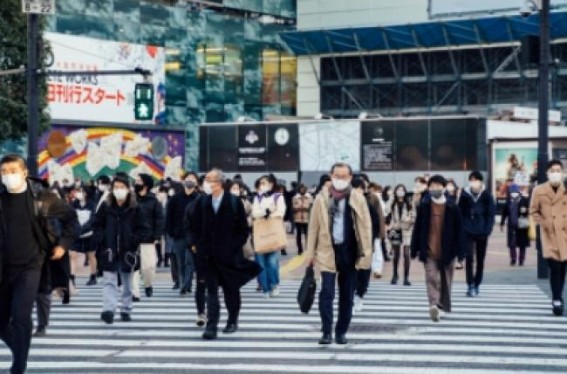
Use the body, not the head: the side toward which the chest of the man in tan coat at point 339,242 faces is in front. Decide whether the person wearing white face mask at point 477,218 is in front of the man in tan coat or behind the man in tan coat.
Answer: behind

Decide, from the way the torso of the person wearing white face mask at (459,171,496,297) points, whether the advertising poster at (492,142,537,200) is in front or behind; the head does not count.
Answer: behind

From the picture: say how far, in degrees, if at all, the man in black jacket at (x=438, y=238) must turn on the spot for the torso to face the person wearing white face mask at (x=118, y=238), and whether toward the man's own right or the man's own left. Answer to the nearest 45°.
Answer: approximately 90° to the man's own right

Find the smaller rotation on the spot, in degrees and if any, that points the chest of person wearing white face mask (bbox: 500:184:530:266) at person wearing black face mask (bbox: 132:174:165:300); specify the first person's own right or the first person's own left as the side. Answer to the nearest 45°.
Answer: approximately 45° to the first person's own right

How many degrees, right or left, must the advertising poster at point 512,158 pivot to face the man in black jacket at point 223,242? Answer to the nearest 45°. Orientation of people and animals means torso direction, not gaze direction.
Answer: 0° — it already faces them

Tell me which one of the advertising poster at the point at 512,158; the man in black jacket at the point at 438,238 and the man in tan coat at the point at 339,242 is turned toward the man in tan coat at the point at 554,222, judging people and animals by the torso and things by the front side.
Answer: the advertising poster
